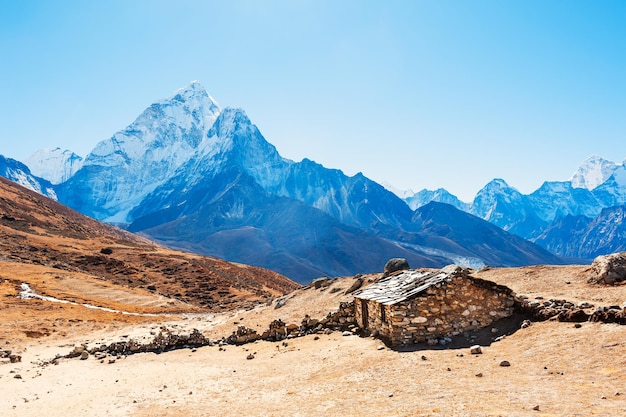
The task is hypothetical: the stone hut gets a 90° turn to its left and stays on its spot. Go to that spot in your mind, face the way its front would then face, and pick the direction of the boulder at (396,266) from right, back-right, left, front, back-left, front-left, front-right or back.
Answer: back-left

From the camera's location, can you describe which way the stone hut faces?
facing the viewer and to the left of the viewer

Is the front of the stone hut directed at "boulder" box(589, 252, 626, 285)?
no
